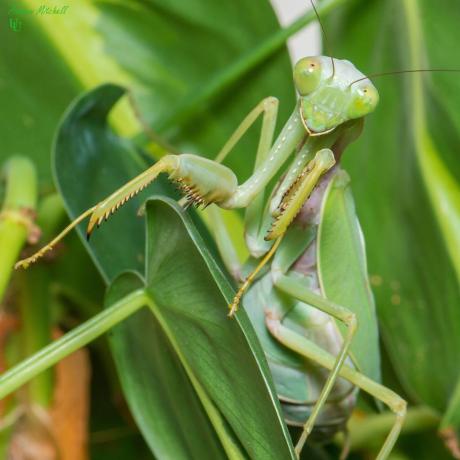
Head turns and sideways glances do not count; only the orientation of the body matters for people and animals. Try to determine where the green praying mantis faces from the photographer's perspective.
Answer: facing the viewer and to the left of the viewer
